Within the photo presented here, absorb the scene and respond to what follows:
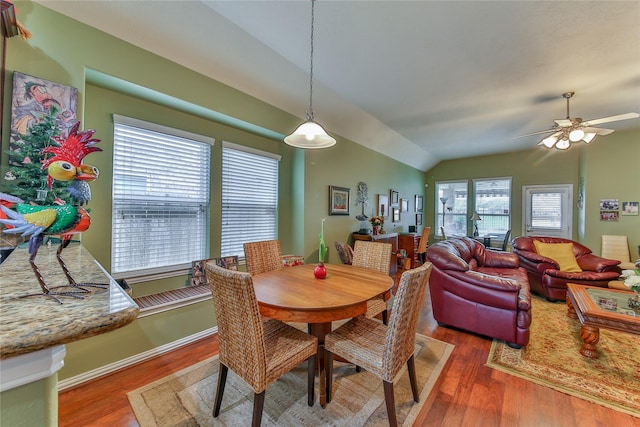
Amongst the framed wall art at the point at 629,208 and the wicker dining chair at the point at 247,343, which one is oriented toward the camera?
the framed wall art

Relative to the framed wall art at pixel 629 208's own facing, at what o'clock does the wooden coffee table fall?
The wooden coffee table is roughly at 12 o'clock from the framed wall art.

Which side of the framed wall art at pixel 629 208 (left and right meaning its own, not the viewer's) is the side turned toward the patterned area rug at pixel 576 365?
front

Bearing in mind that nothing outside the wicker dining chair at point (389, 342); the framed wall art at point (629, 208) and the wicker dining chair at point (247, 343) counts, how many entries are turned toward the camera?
1

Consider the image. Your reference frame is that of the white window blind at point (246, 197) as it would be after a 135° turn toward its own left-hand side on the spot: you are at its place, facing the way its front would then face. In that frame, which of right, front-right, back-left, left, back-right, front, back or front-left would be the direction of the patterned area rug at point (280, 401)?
back

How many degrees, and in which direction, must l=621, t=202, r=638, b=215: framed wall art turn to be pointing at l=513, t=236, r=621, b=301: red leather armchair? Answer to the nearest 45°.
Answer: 0° — it already faces it

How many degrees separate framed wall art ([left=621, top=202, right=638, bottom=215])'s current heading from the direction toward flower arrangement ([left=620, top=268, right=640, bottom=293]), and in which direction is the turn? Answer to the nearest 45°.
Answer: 0° — it already faces it

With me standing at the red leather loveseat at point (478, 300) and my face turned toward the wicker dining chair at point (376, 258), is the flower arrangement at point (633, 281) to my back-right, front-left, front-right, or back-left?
back-left

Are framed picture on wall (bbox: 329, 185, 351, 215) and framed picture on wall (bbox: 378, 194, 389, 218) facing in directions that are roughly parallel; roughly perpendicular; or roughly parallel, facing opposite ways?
roughly parallel

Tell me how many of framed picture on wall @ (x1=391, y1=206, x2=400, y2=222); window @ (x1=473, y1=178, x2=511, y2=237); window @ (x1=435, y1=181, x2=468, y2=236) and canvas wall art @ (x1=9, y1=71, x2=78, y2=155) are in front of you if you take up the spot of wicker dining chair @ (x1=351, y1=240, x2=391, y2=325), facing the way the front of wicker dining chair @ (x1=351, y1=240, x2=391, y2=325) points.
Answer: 1

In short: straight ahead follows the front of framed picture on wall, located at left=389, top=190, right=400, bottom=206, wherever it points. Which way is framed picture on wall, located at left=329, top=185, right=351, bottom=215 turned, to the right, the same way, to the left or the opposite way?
the same way

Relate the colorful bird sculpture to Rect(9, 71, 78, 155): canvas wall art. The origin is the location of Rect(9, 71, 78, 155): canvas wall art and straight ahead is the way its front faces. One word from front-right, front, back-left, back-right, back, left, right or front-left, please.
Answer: front-right

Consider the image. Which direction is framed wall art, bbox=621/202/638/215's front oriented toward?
toward the camera

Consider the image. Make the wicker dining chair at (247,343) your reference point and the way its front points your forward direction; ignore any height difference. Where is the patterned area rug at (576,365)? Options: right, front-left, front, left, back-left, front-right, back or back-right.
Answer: front-right

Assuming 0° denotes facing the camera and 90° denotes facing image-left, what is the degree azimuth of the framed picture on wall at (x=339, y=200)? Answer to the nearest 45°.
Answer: approximately 315°

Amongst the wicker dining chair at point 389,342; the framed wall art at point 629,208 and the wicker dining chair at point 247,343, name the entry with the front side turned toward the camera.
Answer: the framed wall art

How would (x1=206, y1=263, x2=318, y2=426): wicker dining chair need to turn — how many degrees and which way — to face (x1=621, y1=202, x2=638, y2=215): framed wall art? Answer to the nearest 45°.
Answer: approximately 45° to its right

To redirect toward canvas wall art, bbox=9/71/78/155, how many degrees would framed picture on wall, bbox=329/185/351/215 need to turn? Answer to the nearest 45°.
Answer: approximately 90° to its right

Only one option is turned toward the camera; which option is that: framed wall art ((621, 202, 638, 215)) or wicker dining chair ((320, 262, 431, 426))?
the framed wall art

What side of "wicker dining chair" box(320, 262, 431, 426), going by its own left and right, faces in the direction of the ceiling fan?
right

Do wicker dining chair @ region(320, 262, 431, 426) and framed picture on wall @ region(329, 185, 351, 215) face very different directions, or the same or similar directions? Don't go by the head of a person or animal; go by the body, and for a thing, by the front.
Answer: very different directions

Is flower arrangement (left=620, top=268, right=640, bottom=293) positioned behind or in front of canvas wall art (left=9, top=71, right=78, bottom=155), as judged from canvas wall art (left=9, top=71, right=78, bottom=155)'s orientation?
in front

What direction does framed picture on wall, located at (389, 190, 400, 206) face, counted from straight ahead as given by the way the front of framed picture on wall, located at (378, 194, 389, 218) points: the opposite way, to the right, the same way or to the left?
the same way

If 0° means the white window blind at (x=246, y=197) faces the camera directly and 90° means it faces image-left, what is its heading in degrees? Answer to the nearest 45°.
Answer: approximately 315°
